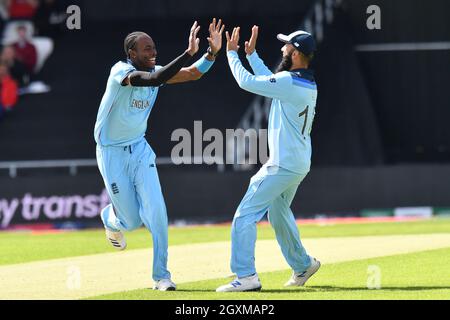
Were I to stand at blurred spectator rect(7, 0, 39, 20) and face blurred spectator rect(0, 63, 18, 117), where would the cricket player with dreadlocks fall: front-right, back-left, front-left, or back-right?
front-left

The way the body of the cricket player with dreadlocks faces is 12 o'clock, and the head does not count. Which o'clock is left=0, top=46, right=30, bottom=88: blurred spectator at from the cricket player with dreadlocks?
The blurred spectator is roughly at 7 o'clock from the cricket player with dreadlocks.

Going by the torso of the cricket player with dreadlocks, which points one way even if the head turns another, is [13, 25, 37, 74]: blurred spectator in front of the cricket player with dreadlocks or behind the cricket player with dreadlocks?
behind

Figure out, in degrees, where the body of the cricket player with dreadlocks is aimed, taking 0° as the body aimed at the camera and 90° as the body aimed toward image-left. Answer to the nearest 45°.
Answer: approximately 315°

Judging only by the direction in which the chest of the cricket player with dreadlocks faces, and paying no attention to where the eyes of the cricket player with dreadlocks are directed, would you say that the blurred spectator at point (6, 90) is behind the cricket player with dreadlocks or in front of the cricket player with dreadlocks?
behind

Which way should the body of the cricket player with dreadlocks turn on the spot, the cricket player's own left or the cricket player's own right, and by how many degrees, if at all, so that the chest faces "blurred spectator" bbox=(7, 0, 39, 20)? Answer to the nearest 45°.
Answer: approximately 135° to the cricket player's own left
